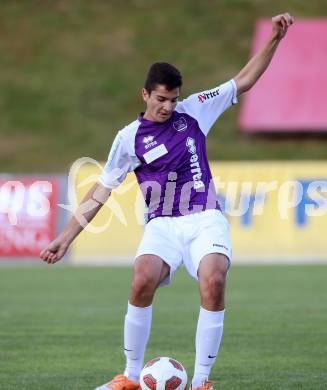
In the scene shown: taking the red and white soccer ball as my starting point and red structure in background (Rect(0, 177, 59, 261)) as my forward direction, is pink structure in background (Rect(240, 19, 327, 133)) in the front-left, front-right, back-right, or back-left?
front-right

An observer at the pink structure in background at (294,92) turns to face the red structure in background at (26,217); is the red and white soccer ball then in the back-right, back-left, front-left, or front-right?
front-left

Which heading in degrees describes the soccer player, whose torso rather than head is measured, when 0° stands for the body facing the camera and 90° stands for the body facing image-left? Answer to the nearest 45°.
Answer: approximately 0°

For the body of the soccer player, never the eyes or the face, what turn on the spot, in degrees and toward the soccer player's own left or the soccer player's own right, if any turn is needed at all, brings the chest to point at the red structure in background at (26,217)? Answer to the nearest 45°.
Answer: approximately 180°

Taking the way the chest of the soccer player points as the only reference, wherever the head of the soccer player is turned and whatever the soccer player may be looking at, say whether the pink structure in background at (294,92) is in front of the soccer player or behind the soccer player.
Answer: behind
